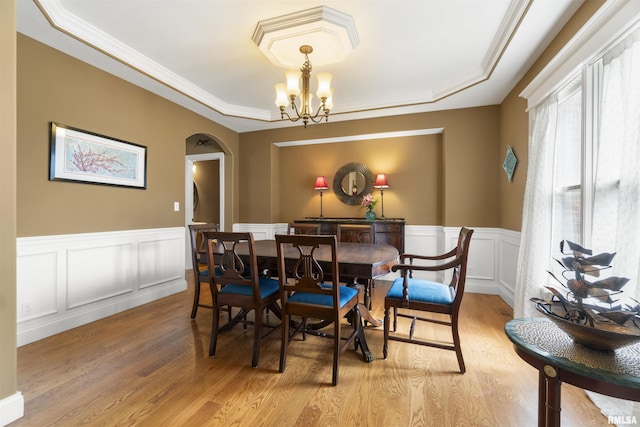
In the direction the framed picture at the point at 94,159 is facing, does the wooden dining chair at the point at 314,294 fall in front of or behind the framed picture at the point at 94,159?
in front

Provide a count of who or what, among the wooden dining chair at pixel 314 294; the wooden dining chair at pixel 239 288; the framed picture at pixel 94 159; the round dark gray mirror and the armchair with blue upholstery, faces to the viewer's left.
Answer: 1

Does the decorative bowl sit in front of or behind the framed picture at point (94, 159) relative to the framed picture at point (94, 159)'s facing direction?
in front

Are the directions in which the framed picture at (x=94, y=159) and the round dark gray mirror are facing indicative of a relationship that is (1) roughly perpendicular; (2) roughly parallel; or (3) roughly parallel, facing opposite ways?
roughly perpendicular

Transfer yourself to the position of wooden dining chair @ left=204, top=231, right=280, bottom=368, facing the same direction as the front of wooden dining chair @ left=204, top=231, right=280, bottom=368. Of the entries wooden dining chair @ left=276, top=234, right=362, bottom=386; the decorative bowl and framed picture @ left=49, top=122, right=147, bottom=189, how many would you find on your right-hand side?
2

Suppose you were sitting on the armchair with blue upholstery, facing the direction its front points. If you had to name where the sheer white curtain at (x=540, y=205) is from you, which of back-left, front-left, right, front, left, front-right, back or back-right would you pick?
back-right

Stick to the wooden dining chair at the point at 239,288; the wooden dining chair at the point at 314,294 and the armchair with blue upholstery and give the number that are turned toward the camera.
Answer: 0

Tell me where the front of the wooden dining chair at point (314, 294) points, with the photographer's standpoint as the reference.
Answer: facing away from the viewer and to the right of the viewer

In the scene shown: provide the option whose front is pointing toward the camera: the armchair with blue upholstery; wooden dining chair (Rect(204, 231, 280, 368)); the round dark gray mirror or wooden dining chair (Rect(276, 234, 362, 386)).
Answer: the round dark gray mirror

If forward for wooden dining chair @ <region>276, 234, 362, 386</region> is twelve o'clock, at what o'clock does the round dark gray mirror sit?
The round dark gray mirror is roughly at 11 o'clock from the wooden dining chair.

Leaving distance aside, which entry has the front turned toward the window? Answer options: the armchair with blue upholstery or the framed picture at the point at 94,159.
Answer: the framed picture

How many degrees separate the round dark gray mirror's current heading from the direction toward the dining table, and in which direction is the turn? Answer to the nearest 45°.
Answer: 0° — it already faces it

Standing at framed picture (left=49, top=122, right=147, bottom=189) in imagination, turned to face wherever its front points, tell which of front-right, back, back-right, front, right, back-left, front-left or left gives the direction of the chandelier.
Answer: front

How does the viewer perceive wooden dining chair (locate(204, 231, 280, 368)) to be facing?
facing away from the viewer and to the right of the viewer

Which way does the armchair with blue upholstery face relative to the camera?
to the viewer's left

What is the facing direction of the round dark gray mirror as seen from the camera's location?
facing the viewer

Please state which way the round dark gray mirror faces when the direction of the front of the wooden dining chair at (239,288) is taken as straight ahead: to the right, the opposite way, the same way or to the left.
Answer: the opposite way

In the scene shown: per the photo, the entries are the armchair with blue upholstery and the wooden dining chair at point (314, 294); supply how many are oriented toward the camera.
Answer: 0

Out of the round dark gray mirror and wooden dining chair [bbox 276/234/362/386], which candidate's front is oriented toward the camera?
the round dark gray mirror
